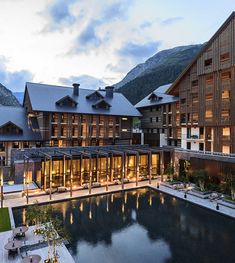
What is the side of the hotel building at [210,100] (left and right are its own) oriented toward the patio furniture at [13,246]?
front

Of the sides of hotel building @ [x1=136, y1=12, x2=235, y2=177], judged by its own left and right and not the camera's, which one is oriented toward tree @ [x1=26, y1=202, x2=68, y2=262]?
front

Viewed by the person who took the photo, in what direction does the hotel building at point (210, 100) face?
facing the viewer and to the left of the viewer

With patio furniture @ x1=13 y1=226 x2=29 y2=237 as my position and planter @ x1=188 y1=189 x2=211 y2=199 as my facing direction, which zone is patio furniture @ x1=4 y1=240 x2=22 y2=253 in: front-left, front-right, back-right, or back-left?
back-right

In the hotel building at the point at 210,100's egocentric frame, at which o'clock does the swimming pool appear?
The swimming pool is roughly at 11 o'clock from the hotel building.
